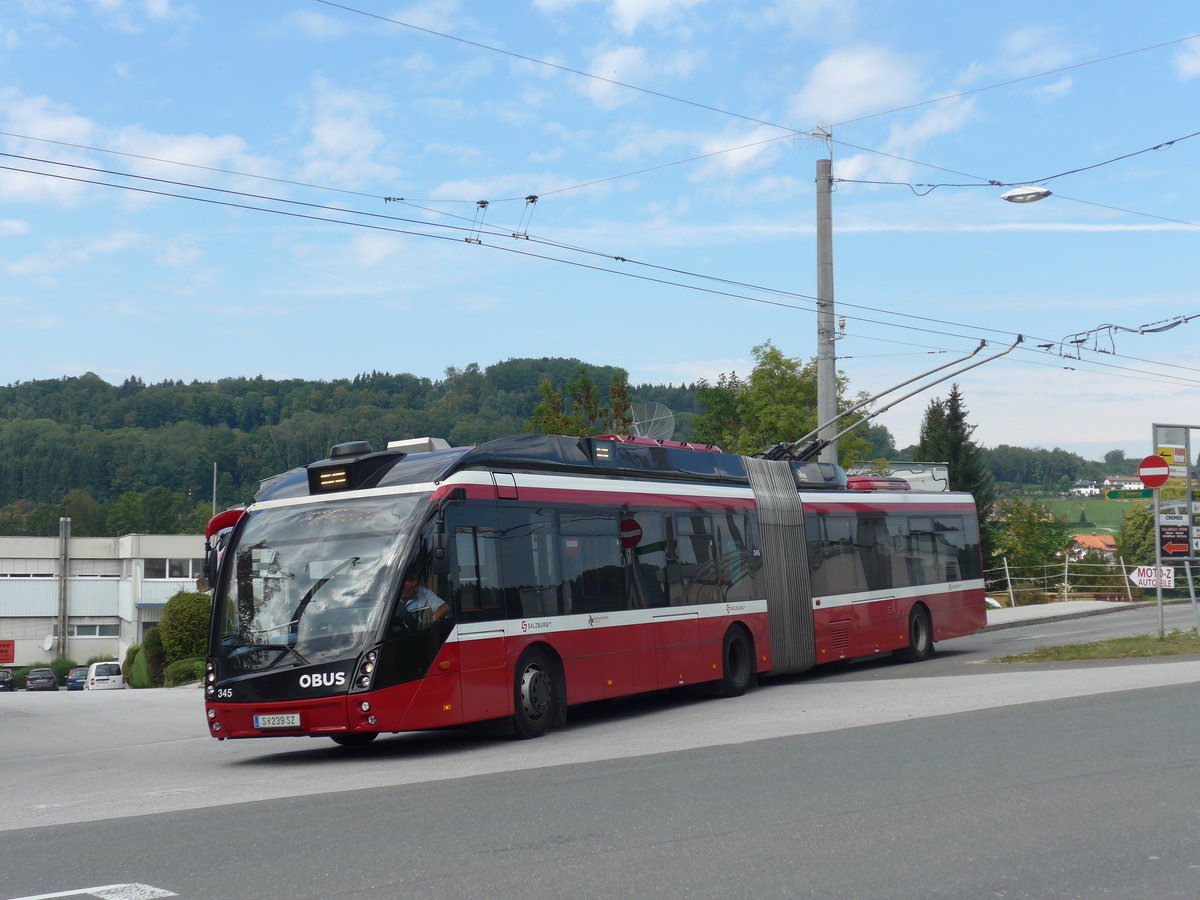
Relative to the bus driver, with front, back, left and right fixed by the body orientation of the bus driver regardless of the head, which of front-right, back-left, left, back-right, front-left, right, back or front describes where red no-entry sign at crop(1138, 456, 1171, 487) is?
back

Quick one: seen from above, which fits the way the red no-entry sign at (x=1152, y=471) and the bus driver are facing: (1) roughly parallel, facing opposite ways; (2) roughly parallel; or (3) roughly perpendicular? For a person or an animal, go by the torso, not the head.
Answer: roughly parallel

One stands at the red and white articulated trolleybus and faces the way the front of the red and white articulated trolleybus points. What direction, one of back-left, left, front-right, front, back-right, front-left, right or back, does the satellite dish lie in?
back-right

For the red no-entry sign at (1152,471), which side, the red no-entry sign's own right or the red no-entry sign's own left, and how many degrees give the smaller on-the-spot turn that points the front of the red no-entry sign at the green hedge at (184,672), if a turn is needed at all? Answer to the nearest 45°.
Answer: approximately 90° to the red no-entry sign's own right

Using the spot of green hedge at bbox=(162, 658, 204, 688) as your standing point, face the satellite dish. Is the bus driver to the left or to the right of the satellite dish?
right

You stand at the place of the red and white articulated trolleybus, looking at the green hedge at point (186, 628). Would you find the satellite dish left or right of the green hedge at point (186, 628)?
right

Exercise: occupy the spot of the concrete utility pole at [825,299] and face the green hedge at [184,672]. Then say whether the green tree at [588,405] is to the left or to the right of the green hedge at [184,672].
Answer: right

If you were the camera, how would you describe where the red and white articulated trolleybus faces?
facing the viewer and to the left of the viewer

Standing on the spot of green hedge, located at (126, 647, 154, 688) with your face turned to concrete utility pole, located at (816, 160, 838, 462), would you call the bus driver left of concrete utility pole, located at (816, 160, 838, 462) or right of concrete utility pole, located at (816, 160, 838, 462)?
right

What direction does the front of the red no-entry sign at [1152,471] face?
toward the camera

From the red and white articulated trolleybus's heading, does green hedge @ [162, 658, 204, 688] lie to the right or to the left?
on its right

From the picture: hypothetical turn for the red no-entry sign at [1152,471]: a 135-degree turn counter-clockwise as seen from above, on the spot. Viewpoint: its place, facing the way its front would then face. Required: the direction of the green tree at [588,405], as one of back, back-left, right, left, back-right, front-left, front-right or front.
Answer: left

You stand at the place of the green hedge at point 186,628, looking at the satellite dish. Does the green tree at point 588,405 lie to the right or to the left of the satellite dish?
left

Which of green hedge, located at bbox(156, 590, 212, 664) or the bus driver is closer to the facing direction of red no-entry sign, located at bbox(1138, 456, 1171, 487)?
the bus driver

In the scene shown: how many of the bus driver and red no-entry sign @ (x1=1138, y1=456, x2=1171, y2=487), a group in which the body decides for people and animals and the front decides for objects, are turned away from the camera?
0

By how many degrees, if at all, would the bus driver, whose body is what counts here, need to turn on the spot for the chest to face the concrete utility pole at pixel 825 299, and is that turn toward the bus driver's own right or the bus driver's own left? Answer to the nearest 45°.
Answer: approximately 180°

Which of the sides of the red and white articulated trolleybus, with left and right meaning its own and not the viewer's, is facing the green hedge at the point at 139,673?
right

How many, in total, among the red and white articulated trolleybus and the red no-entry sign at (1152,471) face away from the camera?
0

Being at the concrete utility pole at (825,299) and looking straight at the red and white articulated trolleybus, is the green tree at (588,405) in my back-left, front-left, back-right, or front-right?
back-right
